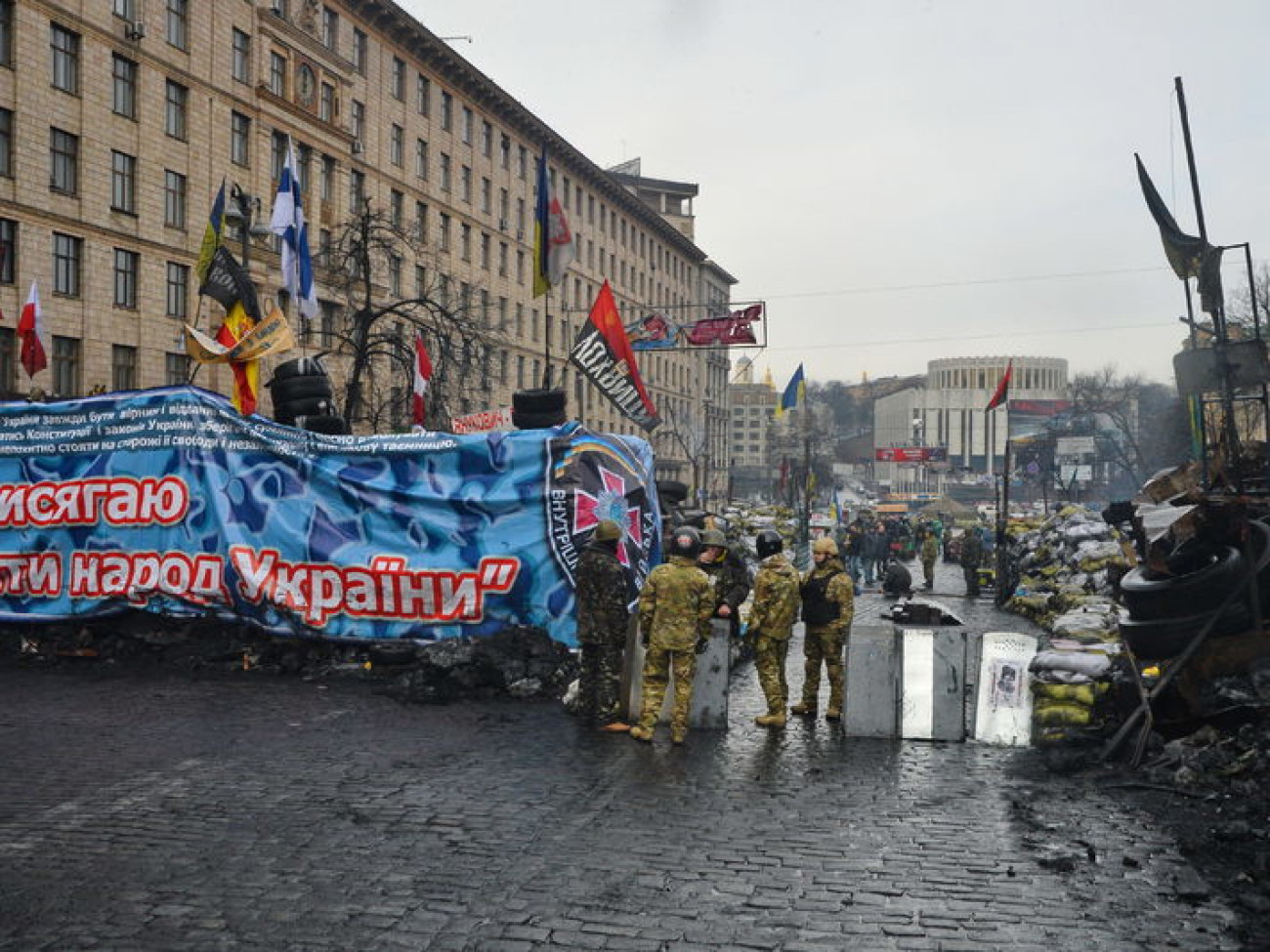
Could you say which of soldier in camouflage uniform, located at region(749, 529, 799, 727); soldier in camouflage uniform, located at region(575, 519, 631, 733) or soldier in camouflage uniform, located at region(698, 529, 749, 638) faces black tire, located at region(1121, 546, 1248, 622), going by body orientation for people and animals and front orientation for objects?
soldier in camouflage uniform, located at region(575, 519, 631, 733)

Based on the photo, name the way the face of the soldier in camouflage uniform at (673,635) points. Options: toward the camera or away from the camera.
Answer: away from the camera

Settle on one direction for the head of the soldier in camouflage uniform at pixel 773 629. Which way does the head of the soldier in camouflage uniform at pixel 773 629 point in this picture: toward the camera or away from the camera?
away from the camera

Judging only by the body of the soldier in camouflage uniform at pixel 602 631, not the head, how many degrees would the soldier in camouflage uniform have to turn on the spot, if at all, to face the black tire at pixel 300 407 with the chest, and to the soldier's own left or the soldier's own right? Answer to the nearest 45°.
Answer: approximately 135° to the soldier's own left

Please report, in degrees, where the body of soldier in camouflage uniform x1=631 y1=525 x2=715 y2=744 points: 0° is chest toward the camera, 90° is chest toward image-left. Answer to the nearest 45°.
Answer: approximately 180°

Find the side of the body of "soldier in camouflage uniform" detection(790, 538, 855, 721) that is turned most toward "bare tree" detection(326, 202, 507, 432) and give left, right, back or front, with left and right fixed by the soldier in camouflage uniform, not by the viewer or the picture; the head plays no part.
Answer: right

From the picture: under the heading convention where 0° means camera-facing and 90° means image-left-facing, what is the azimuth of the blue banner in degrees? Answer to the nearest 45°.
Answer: approximately 0°

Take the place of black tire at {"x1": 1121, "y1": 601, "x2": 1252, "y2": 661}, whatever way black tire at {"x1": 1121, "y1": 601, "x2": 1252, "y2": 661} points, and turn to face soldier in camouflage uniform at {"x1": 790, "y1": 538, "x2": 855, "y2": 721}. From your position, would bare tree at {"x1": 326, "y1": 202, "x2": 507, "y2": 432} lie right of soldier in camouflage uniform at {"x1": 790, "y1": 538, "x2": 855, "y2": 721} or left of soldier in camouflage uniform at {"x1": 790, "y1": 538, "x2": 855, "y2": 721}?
right

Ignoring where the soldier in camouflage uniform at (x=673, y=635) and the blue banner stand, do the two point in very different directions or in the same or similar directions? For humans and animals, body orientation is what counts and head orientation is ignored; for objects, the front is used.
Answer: very different directions

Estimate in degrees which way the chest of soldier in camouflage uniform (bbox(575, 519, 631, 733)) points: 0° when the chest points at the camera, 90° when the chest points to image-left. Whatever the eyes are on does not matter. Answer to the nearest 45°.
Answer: approximately 270°
